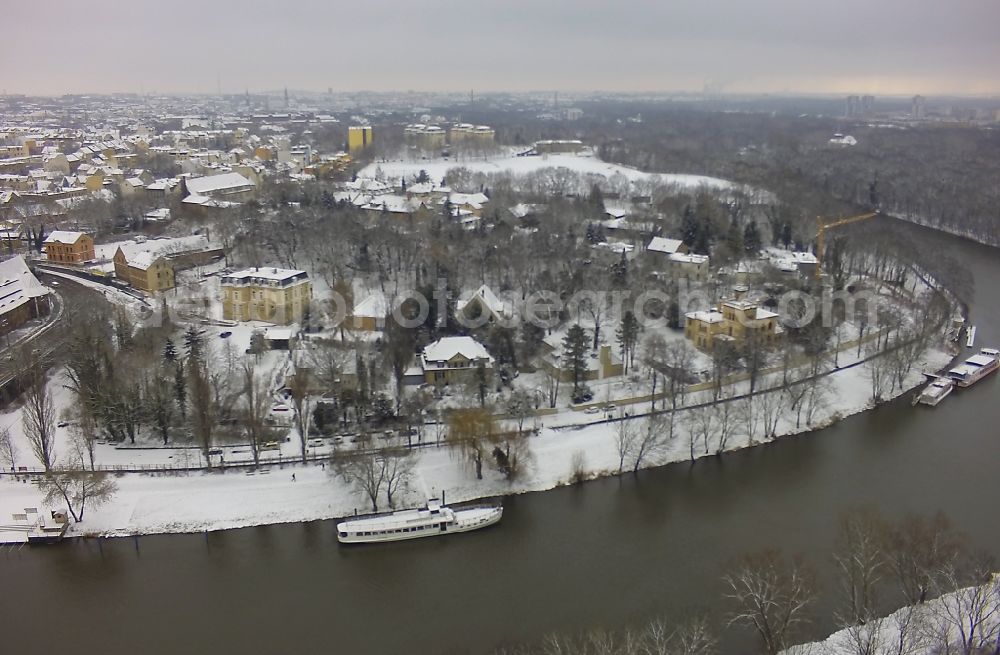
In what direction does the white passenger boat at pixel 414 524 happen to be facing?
to the viewer's right

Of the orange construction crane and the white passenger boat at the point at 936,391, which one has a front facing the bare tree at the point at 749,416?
the white passenger boat

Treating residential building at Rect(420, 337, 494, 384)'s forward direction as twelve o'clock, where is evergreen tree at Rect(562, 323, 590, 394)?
The evergreen tree is roughly at 9 o'clock from the residential building.

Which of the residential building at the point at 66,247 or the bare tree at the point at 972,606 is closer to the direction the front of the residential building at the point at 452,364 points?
the bare tree

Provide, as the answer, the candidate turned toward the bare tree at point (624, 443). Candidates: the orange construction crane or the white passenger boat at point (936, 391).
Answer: the white passenger boat
